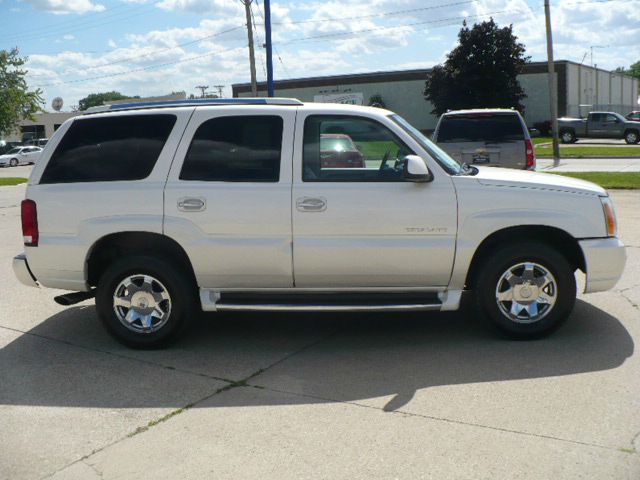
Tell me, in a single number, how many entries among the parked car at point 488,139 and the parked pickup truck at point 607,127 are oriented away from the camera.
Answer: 1

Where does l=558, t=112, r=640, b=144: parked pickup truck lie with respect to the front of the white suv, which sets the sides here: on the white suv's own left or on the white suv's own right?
on the white suv's own left

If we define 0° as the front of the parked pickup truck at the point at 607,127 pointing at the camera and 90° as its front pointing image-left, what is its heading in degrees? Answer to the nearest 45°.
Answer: approximately 270°

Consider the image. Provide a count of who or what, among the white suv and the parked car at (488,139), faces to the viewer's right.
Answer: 1

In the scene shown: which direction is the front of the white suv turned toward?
to the viewer's right

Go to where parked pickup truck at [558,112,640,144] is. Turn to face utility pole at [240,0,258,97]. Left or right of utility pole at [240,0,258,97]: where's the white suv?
left

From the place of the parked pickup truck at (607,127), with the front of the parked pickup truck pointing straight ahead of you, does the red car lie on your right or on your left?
on your right

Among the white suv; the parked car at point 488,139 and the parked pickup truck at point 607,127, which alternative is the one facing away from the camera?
the parked car at point 488,139

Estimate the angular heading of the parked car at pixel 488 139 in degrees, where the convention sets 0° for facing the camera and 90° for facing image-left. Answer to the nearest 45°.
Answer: approximately 180°

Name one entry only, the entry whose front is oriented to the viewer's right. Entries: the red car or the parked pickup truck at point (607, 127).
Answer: the parked pickup truck

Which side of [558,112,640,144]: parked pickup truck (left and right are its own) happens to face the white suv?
right

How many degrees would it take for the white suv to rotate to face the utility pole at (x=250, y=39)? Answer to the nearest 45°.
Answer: approximately 90° to its left

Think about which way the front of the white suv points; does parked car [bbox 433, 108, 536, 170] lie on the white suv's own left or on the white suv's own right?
on the white suv's own left
